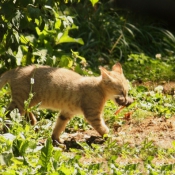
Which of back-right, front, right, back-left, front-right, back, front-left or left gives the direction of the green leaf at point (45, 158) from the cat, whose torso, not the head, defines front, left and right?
right

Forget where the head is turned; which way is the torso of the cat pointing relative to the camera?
to the viewer's right

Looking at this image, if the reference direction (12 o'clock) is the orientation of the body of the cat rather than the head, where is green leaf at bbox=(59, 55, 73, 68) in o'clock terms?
The green leaf is roughly at 9 o'clock from the cat.
